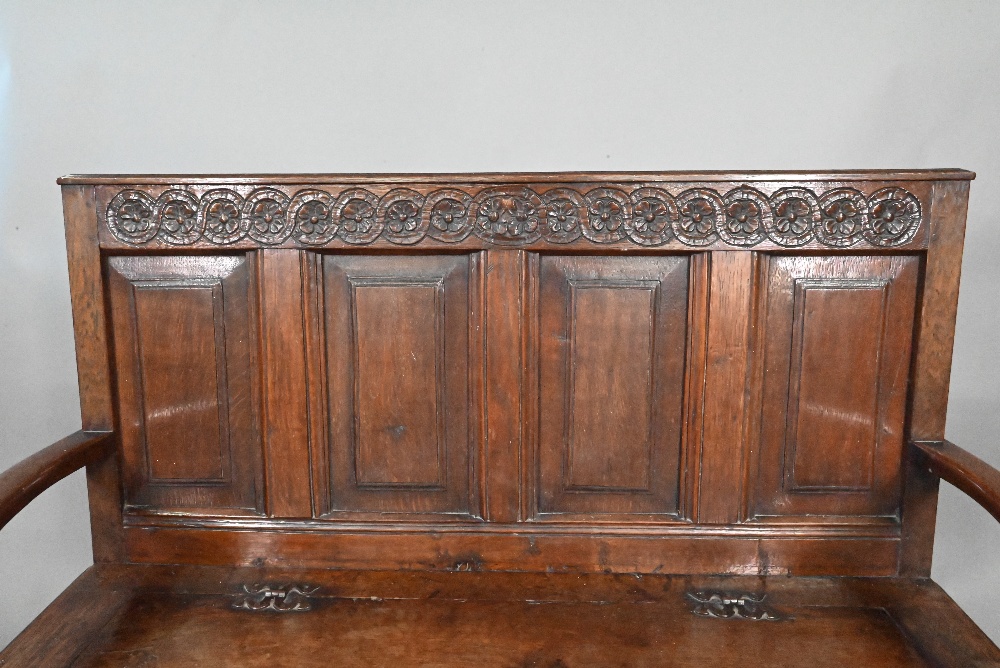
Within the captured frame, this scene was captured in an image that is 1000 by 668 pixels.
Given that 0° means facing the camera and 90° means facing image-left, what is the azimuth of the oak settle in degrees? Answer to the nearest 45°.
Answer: approximately 0°
